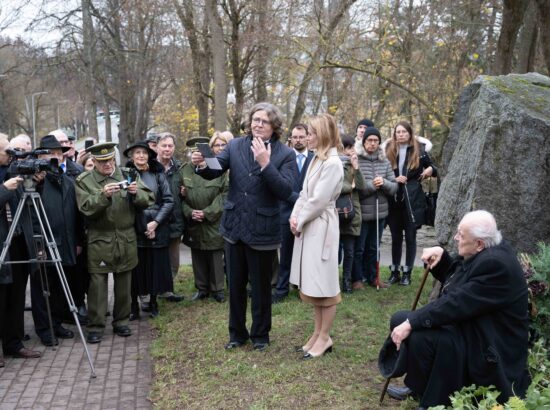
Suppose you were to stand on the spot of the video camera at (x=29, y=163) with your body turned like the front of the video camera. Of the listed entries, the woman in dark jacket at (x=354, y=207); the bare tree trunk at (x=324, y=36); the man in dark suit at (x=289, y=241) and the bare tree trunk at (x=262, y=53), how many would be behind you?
0

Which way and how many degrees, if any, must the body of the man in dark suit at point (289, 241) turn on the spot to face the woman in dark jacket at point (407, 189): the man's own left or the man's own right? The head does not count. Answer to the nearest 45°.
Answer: approximately 135° to the man's own left

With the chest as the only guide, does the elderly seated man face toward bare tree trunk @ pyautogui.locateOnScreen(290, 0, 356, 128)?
no

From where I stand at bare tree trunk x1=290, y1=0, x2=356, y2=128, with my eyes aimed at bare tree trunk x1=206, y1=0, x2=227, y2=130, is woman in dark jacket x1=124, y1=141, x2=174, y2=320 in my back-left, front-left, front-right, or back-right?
front-left

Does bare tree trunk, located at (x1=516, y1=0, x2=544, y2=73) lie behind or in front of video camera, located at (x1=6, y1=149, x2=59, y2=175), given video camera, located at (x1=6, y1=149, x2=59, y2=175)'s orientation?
in front

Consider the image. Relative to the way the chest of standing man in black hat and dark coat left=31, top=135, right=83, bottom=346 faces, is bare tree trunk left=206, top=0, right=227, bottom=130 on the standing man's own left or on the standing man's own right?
on the standing man's own left

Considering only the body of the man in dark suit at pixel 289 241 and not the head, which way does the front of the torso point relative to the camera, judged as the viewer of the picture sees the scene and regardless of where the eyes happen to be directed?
toward the camera

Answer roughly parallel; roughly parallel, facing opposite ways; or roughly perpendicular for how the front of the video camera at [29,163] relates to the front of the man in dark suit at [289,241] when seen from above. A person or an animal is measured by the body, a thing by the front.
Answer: roughly perpendicular

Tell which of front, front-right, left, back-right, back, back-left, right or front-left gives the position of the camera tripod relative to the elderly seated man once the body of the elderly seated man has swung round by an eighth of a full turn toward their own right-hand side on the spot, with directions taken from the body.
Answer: front-left

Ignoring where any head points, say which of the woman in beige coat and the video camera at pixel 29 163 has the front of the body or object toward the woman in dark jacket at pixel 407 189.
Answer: the video camera

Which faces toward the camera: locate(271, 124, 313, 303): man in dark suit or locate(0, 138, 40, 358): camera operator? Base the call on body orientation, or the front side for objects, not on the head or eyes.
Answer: the man in dark suit

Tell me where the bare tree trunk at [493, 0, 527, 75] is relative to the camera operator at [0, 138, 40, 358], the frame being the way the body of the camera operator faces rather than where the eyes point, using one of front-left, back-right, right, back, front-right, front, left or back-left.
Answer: front

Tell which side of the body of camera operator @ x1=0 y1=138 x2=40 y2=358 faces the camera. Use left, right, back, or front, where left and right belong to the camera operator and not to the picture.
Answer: right

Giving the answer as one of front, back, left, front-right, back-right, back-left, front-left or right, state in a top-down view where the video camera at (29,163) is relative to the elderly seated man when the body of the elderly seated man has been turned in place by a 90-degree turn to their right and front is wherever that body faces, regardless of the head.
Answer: left

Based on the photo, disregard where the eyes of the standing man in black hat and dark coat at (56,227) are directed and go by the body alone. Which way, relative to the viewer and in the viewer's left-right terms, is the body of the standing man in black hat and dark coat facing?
facing the viewer and to the right of the viewer

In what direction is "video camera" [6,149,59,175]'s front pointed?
to the viewer's right

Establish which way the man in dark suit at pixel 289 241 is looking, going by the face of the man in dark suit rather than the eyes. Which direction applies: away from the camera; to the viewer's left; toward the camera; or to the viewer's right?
toward the camera

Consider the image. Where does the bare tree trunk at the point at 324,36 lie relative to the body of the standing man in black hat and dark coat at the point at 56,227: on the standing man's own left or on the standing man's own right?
on the standing man's own left

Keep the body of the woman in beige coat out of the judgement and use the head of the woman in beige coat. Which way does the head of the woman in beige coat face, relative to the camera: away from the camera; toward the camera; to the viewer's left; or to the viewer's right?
to the viewer's left

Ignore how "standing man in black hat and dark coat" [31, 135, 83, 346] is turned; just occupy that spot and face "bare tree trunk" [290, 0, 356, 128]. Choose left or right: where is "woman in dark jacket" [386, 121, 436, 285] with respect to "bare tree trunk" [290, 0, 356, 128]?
right

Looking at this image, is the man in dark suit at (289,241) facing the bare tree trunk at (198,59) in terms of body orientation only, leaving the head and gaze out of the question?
no
